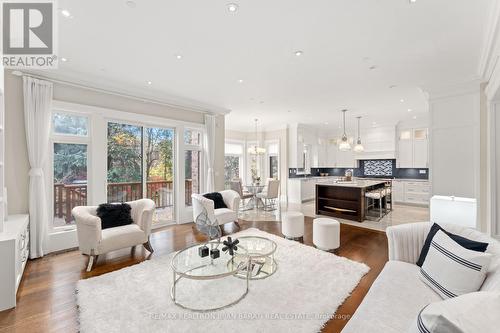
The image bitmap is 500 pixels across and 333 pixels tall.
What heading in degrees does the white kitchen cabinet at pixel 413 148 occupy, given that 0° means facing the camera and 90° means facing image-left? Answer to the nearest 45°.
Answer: approximately 0°

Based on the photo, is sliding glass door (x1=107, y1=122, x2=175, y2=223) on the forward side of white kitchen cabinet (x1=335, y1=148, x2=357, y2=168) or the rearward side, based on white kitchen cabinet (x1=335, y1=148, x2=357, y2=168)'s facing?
on the forward side

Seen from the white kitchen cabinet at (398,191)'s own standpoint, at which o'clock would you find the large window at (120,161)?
The large window is roughly at 1 o'clock from the white kitchen cabinet.

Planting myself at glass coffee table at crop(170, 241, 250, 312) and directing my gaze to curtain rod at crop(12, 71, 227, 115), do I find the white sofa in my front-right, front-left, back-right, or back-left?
back-right

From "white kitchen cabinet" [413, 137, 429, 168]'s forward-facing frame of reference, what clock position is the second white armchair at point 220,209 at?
The second white armchair is roughly at 1 o'clock from the white kitchen cabinet.

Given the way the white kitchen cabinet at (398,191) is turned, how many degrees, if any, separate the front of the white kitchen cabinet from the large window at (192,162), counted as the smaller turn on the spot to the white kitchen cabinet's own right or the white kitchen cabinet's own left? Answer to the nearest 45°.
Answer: approximately 45° to the white kitchen cabinet's own right

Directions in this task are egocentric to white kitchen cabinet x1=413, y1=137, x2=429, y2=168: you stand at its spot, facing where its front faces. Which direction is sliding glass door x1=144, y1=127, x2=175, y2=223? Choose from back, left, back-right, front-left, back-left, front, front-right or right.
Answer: front-right

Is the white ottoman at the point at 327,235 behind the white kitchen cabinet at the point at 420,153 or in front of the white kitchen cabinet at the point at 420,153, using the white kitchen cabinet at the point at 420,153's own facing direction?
in front

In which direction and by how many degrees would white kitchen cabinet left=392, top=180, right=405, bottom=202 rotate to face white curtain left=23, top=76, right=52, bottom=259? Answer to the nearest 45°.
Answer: approximately 45° to its right
